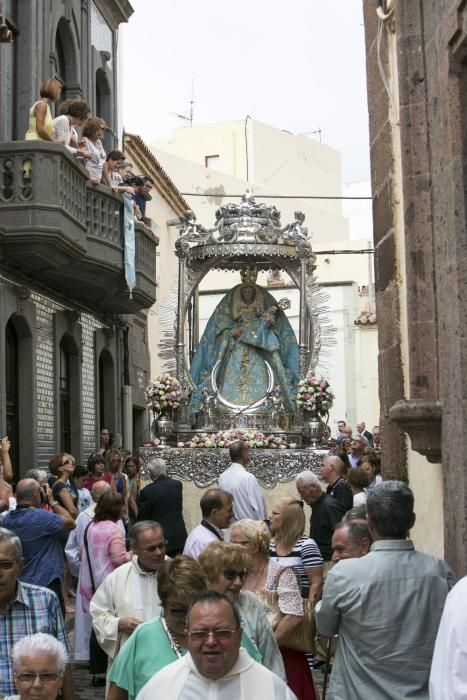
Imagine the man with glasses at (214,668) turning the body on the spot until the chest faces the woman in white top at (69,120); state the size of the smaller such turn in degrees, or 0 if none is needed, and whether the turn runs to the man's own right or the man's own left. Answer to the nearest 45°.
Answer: approximately 180°

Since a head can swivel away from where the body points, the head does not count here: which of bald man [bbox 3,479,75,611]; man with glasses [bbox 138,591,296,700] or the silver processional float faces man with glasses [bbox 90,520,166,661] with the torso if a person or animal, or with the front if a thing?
the silver processional float

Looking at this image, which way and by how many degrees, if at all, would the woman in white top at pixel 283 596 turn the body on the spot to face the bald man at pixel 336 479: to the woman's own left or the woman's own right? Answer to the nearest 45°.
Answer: approximately 135° to the woman's own right

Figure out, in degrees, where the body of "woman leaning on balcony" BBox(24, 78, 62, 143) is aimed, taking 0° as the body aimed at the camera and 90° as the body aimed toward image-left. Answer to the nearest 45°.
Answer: approximately 270°

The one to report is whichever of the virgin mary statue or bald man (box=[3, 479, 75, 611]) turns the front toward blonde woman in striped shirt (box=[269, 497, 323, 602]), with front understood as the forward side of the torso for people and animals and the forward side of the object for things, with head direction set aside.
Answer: the virgin mary statue

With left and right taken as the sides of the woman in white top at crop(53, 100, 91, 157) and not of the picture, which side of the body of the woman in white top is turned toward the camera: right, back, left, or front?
right

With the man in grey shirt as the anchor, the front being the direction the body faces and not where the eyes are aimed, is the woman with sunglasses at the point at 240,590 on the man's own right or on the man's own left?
on the man's own left

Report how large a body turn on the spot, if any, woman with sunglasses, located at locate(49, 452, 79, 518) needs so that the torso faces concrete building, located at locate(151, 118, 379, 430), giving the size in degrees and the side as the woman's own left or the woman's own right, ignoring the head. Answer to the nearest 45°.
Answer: approximately 135° to the woman's own left

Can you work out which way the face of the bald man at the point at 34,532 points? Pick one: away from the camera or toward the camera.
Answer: away from the camera

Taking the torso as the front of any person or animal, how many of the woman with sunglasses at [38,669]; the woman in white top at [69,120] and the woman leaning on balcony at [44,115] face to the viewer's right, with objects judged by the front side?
2
